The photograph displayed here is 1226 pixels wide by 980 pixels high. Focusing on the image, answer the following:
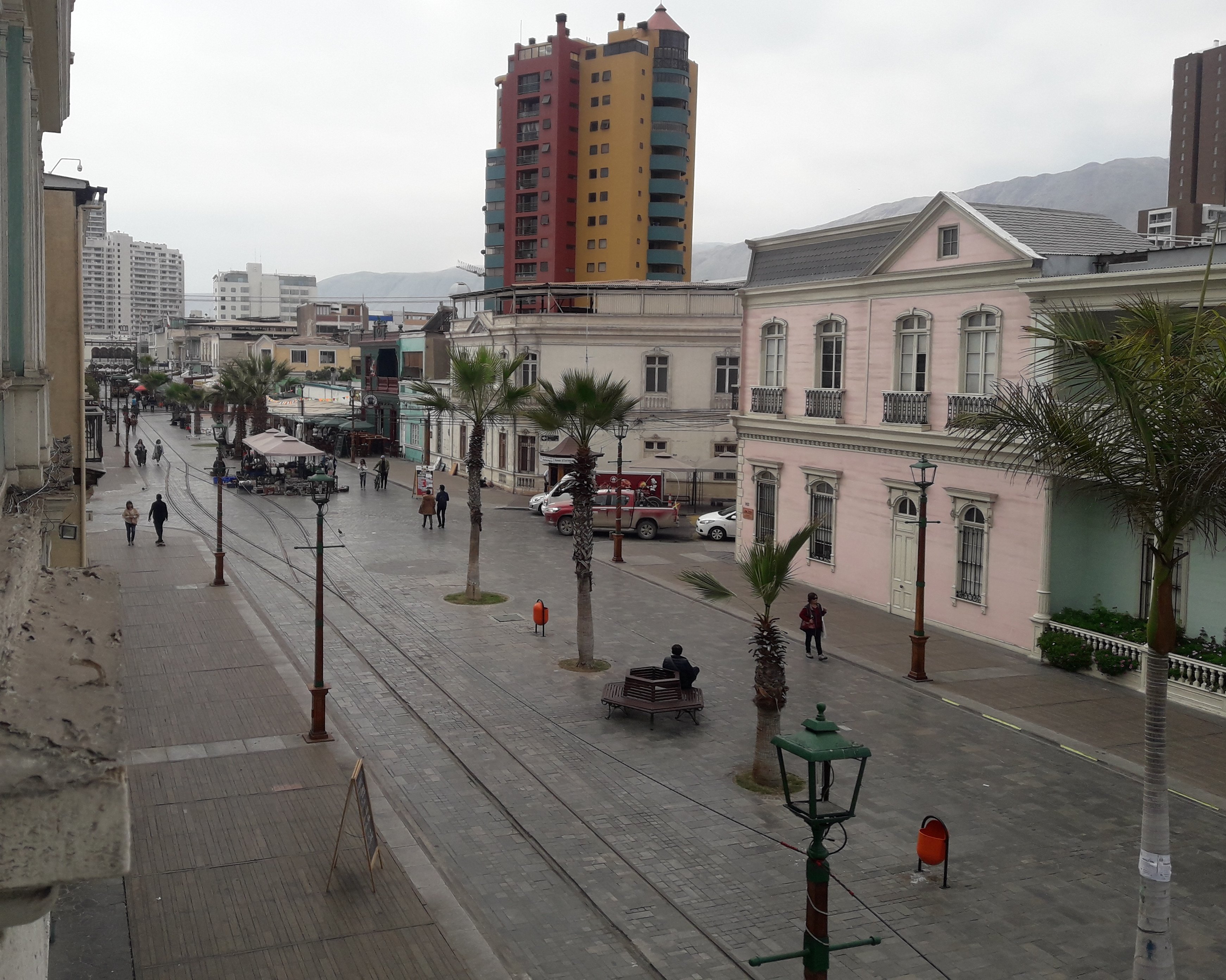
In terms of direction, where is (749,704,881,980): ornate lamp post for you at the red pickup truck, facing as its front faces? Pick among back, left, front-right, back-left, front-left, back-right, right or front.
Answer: left

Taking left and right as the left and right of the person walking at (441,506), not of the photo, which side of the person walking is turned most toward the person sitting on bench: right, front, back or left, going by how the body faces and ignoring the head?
back

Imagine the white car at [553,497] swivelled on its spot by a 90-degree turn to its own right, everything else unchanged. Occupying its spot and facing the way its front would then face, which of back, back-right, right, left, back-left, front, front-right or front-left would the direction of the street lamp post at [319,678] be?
back-left

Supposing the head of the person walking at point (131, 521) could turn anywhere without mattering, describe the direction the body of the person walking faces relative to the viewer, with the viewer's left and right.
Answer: facing the viewer

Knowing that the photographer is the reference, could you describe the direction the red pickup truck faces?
facing to the left of the viewer

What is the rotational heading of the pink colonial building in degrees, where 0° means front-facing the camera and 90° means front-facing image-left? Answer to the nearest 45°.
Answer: approximately 45°

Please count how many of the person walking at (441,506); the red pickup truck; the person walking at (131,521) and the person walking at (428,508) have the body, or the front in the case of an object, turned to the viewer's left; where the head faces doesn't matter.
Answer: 1

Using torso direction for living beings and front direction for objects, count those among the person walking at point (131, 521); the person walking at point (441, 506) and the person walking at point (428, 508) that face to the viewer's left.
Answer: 0

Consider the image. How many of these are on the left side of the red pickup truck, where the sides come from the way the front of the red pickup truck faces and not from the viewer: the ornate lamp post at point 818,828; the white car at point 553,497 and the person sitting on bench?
2

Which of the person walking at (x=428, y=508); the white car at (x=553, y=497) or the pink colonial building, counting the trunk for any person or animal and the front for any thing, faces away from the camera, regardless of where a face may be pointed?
the person walking

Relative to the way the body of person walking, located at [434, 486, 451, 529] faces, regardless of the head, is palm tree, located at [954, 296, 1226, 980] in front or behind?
behind

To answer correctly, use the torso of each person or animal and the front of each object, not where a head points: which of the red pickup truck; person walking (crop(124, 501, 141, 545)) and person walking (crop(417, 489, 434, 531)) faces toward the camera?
person walking (crop(124, 501, 141, 545))

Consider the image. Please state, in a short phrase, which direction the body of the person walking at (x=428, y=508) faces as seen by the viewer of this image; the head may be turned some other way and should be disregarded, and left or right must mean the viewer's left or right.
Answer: facing away from the viewer

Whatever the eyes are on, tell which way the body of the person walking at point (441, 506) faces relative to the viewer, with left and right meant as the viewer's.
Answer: facing away from the viewer

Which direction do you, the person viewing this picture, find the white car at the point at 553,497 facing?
facing the viewer and to the left of the viewer

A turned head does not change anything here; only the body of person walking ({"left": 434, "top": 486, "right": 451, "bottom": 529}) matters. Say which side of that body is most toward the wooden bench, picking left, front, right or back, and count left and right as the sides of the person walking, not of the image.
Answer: back

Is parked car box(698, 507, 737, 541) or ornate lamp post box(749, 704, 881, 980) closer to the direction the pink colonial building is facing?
the ornate lamp post
